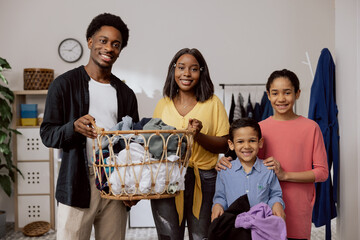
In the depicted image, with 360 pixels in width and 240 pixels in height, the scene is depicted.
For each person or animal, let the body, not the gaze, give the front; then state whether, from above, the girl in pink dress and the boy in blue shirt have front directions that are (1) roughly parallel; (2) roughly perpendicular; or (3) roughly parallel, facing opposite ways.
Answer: roughly parallel

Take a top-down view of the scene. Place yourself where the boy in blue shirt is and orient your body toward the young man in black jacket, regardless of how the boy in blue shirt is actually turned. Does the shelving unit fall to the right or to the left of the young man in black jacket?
right

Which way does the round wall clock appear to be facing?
toward the camera

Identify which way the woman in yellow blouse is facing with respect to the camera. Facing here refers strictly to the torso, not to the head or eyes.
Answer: toward the camera

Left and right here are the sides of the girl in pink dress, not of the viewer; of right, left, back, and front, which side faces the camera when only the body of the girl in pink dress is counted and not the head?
front

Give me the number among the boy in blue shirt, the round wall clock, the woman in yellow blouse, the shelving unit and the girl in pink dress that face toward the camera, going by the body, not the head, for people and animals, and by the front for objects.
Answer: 5

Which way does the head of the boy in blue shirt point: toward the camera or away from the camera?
toward the camera

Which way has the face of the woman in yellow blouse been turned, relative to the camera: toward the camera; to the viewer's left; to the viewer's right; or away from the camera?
toward the camera

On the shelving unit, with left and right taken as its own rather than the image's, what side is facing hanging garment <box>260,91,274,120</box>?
left

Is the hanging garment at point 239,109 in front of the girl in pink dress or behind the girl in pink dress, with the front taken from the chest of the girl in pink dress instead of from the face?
behind

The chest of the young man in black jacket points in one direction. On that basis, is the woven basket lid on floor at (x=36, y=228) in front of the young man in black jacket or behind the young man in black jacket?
behind

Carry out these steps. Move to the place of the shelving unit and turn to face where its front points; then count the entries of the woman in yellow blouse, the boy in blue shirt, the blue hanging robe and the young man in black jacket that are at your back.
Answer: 0

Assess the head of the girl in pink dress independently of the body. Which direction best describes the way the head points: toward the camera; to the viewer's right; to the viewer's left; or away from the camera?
toward the camera

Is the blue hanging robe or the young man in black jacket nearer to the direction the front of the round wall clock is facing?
the young man in black jacket

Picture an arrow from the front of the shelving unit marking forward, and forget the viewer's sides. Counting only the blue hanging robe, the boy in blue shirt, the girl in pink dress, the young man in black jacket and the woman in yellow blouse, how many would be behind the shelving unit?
0

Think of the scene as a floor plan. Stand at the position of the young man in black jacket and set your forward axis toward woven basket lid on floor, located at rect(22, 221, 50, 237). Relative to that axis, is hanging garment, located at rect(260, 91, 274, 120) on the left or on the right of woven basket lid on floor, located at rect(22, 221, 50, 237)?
right

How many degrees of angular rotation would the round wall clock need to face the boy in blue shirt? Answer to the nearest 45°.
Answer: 0° — it already faces them

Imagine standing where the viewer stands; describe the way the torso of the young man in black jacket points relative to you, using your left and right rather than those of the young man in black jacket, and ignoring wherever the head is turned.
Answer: facing the viewer and to the right of the viewer

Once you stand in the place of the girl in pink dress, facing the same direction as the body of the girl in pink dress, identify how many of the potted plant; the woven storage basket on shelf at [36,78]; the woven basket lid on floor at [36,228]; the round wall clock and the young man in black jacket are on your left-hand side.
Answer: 0

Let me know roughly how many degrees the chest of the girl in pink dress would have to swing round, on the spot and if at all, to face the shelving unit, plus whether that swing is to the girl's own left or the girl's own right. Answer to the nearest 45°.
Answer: approximately 135° to the girl's own right
